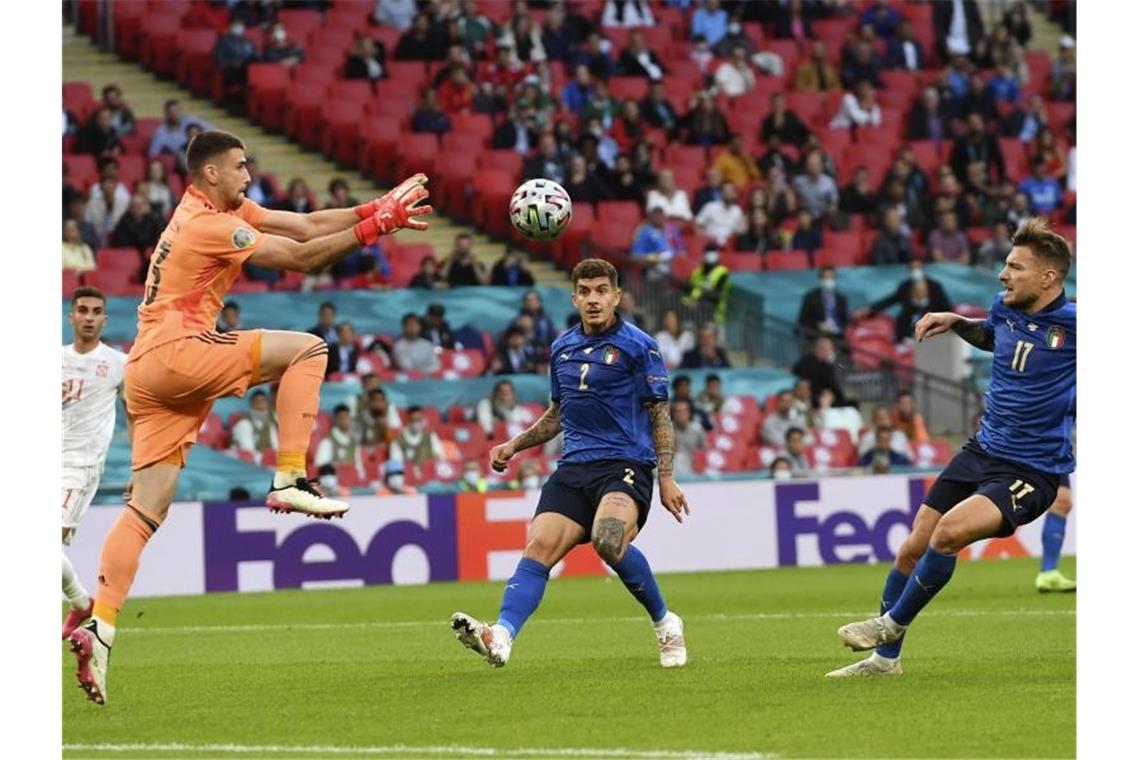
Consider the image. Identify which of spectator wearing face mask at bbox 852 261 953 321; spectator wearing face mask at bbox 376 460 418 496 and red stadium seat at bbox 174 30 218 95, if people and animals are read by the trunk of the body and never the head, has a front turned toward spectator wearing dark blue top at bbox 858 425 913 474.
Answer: spectator wearing face mask at bbox 852 261 953 321

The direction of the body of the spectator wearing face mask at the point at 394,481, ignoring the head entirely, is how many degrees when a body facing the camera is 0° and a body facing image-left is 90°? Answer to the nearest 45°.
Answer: approximately 0°

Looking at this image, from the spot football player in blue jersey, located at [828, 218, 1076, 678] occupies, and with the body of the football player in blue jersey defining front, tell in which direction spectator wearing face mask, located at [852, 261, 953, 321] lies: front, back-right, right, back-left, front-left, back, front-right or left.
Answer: back-right

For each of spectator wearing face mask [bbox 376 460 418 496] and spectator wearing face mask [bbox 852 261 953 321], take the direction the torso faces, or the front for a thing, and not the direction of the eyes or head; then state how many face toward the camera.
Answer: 2

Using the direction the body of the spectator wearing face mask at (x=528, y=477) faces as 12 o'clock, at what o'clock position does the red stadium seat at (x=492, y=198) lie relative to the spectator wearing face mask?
The red stadium seat is roughly at 6 o'clock from the spectator wearing face mask.

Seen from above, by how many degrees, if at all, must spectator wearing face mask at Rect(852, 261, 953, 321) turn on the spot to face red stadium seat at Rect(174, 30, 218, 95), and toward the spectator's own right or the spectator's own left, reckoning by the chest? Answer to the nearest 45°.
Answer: approximately 90° to the spectator's own right

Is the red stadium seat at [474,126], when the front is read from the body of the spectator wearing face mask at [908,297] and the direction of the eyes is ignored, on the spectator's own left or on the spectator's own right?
on the spectator's own right

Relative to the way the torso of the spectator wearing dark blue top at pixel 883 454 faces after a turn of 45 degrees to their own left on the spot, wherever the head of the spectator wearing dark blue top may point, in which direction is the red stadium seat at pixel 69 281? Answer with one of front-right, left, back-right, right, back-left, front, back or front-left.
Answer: back-right

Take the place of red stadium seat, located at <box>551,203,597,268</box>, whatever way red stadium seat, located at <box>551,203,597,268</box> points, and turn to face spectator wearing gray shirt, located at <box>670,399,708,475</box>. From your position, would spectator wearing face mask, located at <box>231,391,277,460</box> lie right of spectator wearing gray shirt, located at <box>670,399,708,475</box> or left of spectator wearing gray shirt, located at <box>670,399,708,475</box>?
right
